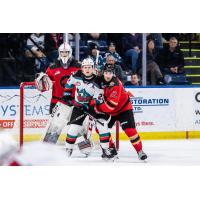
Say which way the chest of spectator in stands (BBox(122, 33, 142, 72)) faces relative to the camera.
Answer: toward the camera

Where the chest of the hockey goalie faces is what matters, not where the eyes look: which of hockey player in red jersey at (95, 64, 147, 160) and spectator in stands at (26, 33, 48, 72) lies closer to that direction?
the hockey player in red jersey

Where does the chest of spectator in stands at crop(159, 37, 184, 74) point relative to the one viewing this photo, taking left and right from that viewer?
facing the viewer

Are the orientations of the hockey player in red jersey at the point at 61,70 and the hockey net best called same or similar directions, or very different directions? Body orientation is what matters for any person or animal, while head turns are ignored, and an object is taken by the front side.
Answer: same or similar directions

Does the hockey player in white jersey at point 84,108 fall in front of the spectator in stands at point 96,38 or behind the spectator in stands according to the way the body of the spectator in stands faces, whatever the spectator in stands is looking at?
in front

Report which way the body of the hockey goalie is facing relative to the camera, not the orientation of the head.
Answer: toward the camera

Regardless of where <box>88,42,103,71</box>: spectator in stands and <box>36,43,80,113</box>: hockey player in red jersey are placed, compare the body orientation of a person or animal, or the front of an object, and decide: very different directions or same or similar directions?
same or similar directions
